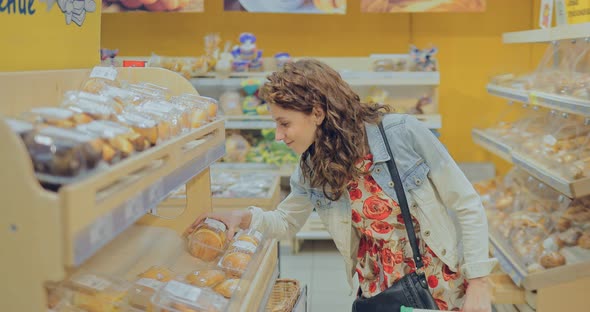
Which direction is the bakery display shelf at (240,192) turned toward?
toward the camera

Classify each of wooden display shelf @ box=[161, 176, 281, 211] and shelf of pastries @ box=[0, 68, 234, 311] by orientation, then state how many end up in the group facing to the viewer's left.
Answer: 0

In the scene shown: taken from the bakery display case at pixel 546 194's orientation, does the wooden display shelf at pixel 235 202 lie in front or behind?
in front

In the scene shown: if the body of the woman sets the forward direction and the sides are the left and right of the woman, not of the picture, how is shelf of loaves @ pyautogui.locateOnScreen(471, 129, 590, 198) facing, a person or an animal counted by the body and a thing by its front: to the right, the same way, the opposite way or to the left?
the same way

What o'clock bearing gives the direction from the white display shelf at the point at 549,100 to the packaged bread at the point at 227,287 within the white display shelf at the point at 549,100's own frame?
The packaged bread is roughly at 11 o'clock from the white display shelf.

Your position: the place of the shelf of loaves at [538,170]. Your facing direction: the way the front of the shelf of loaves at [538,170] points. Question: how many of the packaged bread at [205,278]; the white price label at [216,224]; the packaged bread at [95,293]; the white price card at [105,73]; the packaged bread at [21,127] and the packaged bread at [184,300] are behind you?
0

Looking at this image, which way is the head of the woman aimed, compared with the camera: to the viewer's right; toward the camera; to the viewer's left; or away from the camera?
to the viewer's left

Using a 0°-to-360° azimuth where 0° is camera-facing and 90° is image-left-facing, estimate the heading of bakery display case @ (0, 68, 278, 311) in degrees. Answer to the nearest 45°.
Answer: approximately 315°

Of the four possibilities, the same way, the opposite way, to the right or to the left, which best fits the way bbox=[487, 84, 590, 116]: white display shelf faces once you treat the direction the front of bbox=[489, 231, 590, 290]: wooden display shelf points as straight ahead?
the same way

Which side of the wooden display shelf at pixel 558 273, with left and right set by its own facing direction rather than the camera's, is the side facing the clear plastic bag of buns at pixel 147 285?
front

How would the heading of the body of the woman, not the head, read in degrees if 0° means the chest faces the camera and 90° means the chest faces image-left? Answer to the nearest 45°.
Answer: approximately 45°

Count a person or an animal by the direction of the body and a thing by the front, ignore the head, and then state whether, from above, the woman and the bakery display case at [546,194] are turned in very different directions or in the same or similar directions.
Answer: same or similar directions

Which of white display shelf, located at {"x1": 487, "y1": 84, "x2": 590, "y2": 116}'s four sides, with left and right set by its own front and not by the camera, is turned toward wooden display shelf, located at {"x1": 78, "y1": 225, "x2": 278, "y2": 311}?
front

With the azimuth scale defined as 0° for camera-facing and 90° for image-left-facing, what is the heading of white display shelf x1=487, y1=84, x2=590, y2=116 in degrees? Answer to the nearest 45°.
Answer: approximately 45°

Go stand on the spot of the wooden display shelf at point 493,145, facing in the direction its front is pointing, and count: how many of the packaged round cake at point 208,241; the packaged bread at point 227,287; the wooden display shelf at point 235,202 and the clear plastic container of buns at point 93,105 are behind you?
0
